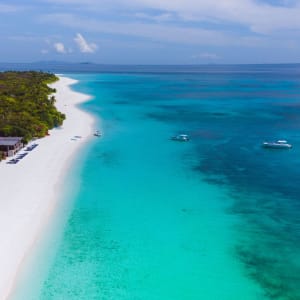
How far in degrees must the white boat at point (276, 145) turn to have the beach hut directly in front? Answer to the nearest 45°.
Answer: approximately 45° to its left

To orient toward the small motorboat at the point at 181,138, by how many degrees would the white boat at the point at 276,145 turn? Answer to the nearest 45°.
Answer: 0° — it already faces it

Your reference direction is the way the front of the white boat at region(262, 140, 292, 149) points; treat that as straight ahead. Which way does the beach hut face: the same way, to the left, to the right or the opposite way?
the opposite way

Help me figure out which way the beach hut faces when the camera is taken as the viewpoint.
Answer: facing the viewer and to the right of the viewer

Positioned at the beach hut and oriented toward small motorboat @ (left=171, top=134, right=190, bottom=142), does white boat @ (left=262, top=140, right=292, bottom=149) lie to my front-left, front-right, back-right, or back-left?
front-right

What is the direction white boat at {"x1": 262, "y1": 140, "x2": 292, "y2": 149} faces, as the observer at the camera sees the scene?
facing to the left of the viewer

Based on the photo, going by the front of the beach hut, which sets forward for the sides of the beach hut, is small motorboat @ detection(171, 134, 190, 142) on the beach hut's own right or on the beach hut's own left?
on the beach hut's own left

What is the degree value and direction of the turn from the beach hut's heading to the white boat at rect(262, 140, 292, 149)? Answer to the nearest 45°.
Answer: approximately 45° to its left

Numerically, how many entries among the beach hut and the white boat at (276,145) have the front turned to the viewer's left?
1
